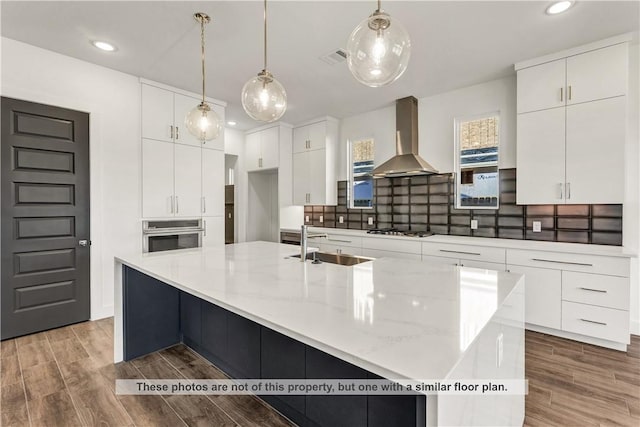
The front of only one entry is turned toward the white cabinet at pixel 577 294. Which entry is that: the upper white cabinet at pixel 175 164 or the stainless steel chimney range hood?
the upper white cabinet

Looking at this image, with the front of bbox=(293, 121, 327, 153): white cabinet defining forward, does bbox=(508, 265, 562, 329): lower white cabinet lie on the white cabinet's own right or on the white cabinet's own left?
on the white cabinet's own left

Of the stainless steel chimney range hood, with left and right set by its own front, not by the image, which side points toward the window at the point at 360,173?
right

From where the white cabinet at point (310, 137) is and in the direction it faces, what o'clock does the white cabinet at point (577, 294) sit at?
the white cabinet at point (577, 294) is roughly at 9 o'clock from the white cabinet at point (310, 137).

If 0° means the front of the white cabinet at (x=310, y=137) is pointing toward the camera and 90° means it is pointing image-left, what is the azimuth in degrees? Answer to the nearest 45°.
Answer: approximately 45°

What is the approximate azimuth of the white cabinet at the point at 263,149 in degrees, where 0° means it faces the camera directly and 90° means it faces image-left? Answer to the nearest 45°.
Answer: approximately 45°

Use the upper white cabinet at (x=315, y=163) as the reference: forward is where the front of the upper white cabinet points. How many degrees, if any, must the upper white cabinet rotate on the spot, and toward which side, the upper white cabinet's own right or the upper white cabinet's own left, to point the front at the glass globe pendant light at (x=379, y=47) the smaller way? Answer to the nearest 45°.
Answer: approximately 45° to the upper white cabinet's own left

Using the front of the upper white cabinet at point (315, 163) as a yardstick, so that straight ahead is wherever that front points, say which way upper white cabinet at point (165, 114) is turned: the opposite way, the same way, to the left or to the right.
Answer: to the left

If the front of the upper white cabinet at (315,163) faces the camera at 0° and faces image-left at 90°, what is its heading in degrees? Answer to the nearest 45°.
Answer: approximately 45°
